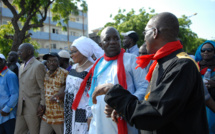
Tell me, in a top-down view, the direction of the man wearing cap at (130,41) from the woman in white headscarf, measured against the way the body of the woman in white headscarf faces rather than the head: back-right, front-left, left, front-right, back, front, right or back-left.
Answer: back

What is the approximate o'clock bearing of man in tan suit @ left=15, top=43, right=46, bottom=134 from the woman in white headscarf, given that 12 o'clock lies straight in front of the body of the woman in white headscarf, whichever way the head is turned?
The man in tan suit is roughly at 3 o'clock from the woman in white headscarf.

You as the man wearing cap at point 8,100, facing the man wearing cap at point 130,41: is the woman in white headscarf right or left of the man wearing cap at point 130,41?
right

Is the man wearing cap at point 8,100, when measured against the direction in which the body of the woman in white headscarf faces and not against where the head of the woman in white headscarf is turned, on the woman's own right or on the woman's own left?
on the woman's own right

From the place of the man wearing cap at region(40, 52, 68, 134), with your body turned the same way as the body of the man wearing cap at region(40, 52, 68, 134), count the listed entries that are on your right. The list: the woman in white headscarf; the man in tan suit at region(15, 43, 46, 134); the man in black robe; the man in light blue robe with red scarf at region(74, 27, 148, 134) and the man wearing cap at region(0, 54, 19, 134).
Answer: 2

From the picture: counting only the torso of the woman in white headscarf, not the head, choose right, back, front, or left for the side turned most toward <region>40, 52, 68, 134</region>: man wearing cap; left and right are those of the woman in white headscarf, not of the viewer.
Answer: right

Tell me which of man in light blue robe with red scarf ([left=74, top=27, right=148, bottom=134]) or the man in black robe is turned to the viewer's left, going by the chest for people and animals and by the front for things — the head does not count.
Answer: the man in black robe

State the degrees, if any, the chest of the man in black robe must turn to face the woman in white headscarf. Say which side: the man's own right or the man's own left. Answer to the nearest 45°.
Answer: approximately 45° to the man's own right

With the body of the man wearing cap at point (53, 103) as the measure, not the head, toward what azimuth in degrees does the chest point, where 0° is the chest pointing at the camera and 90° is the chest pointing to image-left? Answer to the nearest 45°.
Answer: approximately 45°

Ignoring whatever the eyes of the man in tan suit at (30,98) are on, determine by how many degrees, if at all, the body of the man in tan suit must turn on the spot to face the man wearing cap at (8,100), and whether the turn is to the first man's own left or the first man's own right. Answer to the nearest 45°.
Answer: approximately 90° to the first man's own right
